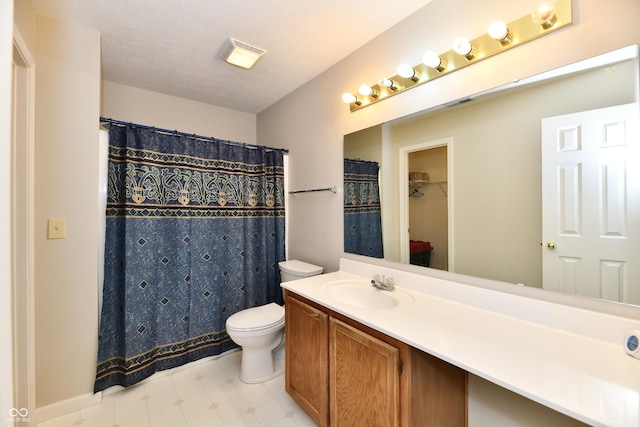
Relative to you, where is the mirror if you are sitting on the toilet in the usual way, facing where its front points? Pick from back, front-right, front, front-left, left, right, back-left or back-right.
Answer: left

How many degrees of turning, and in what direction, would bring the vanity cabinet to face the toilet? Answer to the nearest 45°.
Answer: approximately 90° to its right

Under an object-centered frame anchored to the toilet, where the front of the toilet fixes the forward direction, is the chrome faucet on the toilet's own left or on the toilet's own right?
on the toilet's own left
